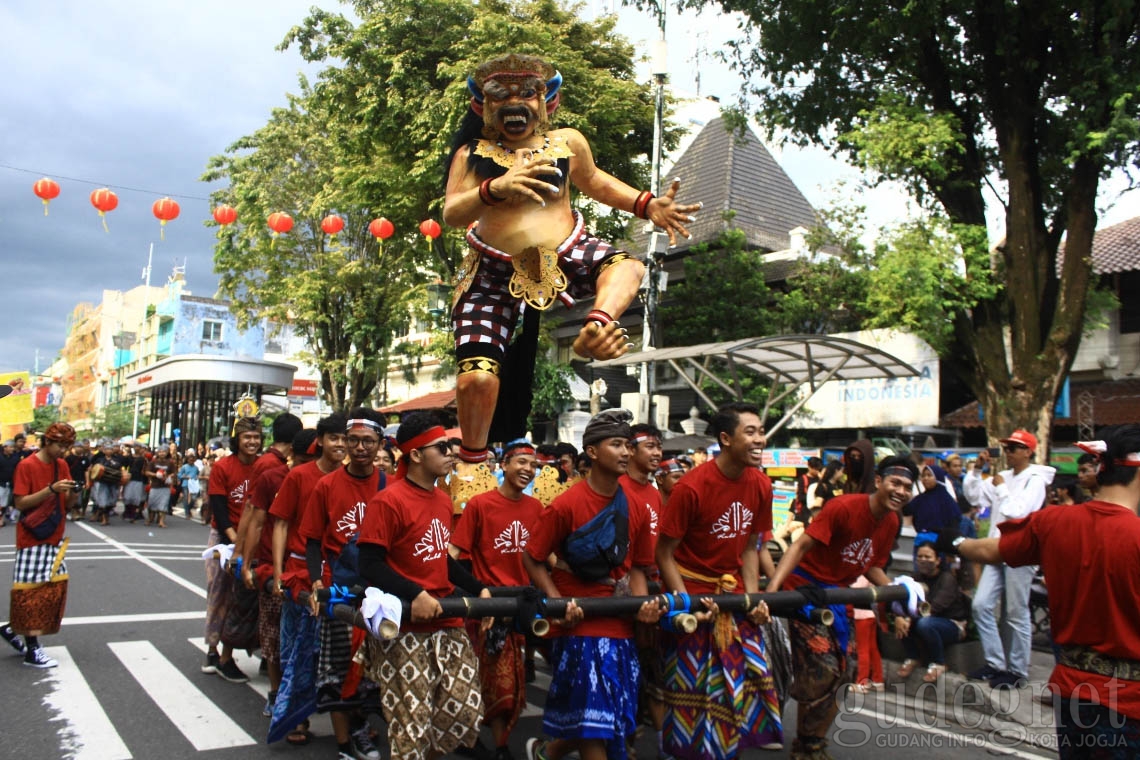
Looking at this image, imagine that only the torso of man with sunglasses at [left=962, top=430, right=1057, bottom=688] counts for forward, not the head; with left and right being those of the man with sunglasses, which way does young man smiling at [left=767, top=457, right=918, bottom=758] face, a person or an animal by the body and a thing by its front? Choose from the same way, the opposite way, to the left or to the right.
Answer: to the left

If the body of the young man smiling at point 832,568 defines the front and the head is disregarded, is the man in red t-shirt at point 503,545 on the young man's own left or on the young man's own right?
on the young man's own right

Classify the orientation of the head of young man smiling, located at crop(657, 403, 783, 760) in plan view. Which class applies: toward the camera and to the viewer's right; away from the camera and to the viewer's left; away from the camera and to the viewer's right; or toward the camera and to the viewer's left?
toward the camera and to the viewer's right

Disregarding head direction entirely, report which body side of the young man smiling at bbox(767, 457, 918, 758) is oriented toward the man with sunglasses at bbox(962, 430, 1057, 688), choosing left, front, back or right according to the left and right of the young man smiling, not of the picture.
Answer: left

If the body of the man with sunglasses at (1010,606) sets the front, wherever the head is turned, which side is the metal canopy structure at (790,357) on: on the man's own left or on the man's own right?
on the man's own right

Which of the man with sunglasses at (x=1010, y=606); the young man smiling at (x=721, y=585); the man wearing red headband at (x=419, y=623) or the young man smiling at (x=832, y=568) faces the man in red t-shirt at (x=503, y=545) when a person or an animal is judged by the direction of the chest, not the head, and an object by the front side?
the man with sunglasses

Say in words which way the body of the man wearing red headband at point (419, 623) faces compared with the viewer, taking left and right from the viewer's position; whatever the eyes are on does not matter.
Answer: facing the viewer and to the right of the viewer

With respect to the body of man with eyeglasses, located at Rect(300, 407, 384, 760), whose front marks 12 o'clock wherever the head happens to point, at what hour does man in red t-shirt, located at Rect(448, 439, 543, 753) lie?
The man in red t-shirt is roughly at 10 o'clock from the man with eyeglasses.

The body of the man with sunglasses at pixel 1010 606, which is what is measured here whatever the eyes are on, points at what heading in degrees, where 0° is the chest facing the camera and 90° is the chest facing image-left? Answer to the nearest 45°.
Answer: approximately 45°

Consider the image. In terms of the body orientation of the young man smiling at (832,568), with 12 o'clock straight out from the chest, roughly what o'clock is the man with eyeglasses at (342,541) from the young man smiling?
The man with eyeglasses is roughly at 4 o'clock from the young man smiling.
